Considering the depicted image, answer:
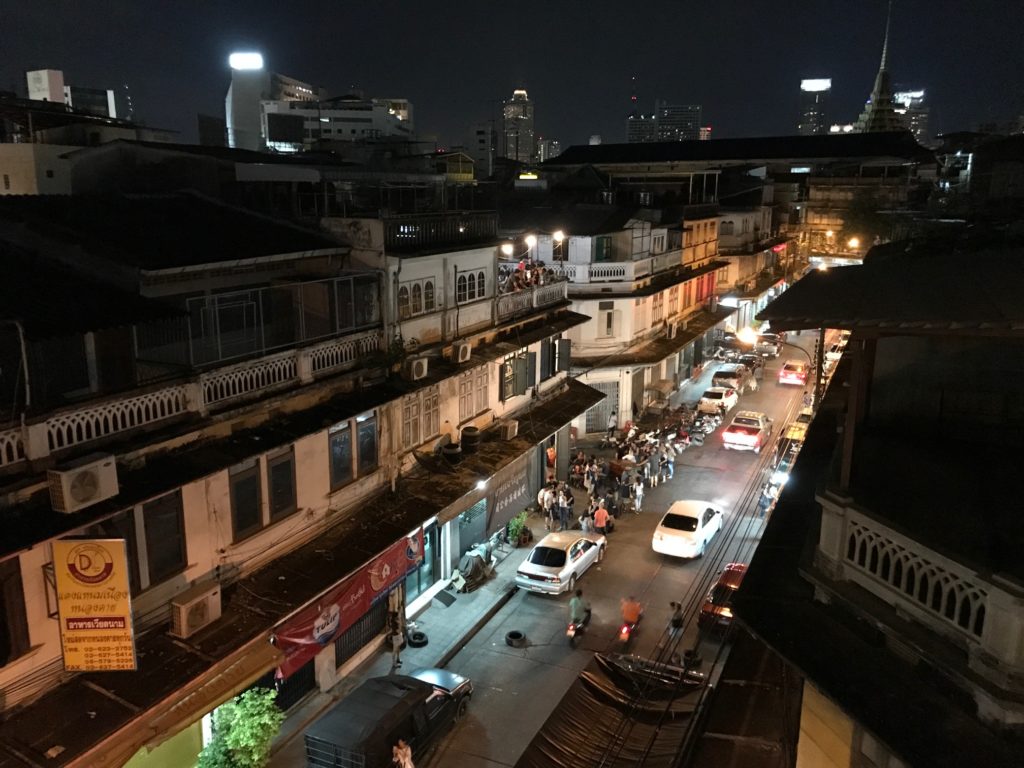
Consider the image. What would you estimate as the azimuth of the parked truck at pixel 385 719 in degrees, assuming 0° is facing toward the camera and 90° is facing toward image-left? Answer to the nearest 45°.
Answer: approximately 225°

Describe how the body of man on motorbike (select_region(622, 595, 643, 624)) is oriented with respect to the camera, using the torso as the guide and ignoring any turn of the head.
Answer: away from the camera

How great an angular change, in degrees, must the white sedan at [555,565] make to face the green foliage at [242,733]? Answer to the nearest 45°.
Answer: approximately 180°

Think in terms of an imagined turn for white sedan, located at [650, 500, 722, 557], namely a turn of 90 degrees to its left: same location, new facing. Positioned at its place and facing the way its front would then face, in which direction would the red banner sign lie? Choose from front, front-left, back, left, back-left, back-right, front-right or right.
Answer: left

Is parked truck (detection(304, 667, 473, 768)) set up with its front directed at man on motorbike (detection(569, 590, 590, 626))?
yes

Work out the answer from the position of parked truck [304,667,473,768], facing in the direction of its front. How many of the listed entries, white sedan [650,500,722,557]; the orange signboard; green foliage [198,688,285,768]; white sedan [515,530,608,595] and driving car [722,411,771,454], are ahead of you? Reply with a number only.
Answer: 3

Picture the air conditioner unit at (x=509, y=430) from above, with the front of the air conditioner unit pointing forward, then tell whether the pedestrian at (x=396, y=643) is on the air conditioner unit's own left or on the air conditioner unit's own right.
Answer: on the air conditioner unit's own right

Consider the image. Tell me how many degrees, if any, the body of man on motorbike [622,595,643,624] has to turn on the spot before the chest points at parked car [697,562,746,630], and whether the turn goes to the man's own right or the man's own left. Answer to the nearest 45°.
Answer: approximately 90° to the man's own right

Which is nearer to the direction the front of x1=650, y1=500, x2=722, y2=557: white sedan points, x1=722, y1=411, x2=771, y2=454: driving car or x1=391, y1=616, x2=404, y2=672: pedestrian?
the driving car

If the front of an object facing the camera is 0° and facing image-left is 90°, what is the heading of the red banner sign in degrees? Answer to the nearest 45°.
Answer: approximately 315°
